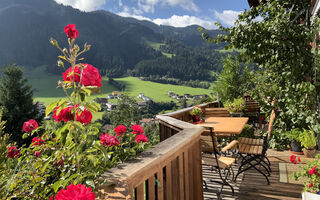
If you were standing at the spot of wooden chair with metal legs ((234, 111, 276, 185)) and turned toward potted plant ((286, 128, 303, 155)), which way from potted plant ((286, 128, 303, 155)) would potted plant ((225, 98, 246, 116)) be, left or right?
left

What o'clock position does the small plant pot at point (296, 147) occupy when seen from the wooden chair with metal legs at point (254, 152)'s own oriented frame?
The small plant pot is roughly at 4 o'clock from the wooden chair with metal legs.

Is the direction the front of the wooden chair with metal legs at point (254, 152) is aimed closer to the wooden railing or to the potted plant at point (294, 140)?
the wooden railing

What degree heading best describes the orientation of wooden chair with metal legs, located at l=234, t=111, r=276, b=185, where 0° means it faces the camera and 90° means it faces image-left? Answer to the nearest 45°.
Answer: approximately 90°

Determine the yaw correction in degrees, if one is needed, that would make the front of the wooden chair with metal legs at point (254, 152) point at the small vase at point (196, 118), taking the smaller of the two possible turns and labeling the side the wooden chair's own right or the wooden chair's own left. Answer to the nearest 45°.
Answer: approximately 45° to the wooden chair's own right

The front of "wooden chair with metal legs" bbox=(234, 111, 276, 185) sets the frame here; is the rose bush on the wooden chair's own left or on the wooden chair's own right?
on the wooden chair's own left

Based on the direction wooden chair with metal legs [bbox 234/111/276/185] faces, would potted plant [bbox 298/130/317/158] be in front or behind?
behind

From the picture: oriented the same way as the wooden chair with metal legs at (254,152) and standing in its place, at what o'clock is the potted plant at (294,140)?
The potted plant is roughly at 4 o'clock from the wooden chair with metal legs.

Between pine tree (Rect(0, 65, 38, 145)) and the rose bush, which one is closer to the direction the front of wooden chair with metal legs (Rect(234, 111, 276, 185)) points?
the pine tree

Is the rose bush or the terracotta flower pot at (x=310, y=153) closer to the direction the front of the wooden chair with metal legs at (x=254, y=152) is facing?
the rose bush

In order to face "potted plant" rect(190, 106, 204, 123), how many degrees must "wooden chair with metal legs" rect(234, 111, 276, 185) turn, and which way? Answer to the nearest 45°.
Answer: approximately 45° to its right

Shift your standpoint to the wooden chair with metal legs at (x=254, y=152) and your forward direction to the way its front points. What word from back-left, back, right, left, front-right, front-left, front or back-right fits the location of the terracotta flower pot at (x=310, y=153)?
back-right
